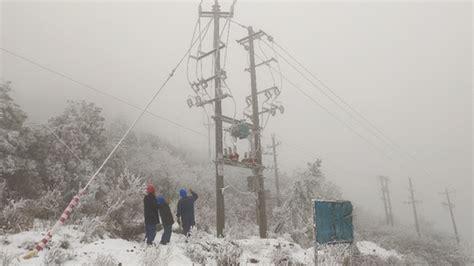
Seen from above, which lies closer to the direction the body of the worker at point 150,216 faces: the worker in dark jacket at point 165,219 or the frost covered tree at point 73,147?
the frost covered tree

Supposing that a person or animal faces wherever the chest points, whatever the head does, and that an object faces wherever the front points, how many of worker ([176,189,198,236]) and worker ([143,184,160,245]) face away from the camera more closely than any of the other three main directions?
2

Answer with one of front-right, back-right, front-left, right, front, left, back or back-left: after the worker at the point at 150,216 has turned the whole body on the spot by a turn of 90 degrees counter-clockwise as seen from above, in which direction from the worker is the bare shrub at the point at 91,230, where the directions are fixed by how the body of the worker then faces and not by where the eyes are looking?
front

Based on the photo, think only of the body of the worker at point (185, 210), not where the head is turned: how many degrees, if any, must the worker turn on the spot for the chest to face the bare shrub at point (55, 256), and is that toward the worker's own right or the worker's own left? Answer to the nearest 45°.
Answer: approximately 135° to the worker's own left

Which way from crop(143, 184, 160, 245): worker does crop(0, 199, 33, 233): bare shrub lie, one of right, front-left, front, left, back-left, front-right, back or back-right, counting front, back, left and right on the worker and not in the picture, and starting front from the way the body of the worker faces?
left

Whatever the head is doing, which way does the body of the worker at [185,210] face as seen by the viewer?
away from the camera

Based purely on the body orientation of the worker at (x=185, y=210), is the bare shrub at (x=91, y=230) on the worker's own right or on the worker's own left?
on the worker's own left

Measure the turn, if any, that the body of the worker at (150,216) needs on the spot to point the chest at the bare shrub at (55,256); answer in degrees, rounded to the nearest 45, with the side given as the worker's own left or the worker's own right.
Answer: approximately 135° to the worker's own left

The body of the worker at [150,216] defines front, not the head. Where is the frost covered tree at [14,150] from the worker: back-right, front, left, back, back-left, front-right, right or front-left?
front-left

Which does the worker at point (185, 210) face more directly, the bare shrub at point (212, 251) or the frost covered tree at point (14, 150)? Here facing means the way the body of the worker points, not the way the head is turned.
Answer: the frost covered tree

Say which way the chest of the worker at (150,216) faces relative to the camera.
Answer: away from the camera

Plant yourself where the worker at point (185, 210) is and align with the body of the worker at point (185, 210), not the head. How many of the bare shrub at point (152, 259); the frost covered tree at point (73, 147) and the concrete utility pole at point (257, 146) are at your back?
1

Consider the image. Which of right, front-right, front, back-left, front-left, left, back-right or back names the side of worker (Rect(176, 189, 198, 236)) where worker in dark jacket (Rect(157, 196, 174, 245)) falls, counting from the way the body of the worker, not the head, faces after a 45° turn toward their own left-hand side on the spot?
left

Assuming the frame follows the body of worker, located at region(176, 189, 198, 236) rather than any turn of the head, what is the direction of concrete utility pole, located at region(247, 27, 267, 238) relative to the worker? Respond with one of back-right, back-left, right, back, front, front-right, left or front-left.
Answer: front-right
